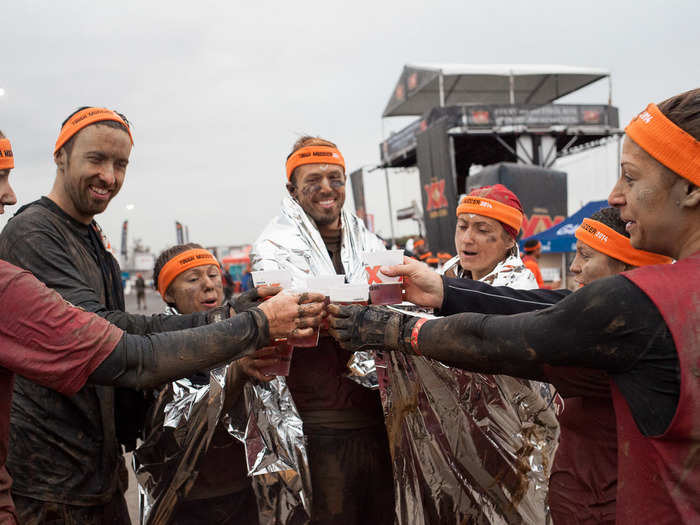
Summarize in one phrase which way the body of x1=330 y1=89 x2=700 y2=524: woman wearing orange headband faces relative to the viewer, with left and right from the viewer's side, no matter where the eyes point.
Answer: facing to the left of the viewer

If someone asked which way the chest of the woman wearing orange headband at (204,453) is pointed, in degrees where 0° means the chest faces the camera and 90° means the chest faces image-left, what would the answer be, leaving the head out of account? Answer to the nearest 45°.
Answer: approximately 315°

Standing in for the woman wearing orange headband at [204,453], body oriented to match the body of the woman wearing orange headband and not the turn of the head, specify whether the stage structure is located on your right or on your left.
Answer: on your left

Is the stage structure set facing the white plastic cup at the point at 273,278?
yes

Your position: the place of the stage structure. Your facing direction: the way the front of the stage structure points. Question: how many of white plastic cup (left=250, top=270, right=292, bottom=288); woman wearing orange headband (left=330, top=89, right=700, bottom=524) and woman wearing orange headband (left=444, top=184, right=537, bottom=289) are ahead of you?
3

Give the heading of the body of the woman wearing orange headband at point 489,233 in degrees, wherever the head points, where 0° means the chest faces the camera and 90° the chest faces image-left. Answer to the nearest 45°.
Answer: approximately 45°

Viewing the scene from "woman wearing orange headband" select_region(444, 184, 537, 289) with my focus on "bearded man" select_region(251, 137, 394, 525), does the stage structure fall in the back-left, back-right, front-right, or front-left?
back-right
